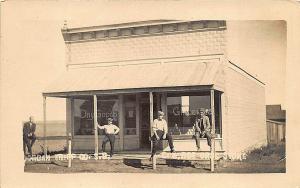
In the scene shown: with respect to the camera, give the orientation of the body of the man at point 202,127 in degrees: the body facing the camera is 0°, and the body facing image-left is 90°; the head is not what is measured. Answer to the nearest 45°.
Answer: approximately 0°
